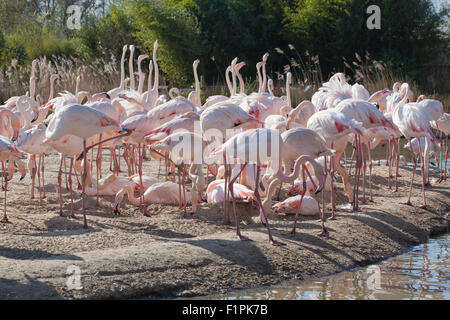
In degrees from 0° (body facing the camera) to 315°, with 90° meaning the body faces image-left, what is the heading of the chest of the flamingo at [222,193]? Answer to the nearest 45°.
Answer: approximately 90°

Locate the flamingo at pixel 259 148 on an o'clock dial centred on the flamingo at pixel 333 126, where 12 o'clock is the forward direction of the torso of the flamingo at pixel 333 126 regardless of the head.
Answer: the flamingo at pixel 259 148 is roughly at 10 o'clock from the flamingo at pixel 333 126.

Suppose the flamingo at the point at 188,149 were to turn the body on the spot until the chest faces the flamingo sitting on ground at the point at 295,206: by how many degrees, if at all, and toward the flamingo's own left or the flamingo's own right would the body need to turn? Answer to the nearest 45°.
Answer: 0° — it already faces it

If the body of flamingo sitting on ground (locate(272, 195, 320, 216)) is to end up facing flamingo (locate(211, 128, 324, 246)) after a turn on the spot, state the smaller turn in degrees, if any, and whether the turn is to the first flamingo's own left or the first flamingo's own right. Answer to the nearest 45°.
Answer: approximately 90° to the first flamingo's own right

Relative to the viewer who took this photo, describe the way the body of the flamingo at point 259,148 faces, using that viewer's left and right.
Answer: facing to the right of the viewer

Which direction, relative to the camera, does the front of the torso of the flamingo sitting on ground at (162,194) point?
to the viewer's left

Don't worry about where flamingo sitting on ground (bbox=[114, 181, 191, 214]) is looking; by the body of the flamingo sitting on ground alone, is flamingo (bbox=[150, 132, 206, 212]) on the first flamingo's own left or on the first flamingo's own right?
on the first flamingo's own left
